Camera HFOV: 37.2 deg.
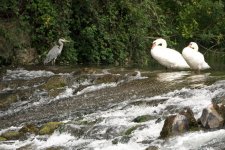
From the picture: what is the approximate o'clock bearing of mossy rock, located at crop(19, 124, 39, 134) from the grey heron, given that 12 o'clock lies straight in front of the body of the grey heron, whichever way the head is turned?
The mossy rock is roughly at 3 o'clock from the grey heron.

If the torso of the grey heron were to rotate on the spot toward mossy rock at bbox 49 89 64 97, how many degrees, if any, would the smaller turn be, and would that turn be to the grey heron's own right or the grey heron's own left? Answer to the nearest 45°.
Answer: approximately 90° to the grey heron's own right

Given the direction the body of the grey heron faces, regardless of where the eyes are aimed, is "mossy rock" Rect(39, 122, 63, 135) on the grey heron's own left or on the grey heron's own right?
on the grey heron's own right

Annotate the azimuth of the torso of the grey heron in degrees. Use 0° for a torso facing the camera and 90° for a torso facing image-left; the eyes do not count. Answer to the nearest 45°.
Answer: approximately 270°

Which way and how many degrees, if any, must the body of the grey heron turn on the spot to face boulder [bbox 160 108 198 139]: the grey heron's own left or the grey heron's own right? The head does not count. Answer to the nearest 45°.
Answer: approximately 90° to the grey heron's own right

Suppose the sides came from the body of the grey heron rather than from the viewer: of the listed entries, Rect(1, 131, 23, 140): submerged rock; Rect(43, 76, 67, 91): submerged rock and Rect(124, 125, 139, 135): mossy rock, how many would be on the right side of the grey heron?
3
